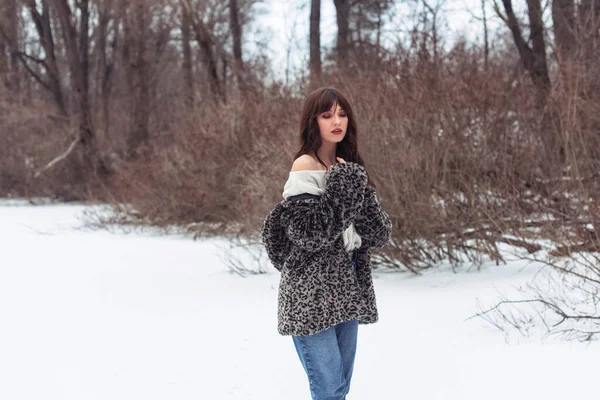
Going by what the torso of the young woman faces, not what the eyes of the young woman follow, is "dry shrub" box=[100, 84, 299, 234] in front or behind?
behind

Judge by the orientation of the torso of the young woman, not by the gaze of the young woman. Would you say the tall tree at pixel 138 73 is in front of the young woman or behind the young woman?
behind

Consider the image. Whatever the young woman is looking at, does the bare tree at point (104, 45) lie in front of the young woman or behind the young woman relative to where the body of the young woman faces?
behind

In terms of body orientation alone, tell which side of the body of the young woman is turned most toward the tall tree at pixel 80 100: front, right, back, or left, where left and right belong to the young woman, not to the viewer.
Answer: back

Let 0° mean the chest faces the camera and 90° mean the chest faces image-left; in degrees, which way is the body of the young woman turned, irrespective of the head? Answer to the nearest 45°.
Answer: approximately 315°

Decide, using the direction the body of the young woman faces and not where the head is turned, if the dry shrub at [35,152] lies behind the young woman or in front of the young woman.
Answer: behind

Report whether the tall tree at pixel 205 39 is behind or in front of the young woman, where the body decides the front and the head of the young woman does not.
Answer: behind

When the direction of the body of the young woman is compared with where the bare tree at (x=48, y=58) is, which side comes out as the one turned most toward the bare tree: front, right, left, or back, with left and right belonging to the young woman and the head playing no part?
back
